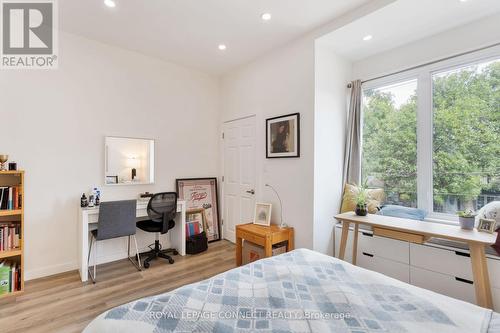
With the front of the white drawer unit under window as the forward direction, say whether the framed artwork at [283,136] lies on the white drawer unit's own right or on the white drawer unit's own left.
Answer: on the white drawer unit's own right

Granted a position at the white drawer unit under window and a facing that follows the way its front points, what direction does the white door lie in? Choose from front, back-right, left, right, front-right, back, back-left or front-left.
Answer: front-right

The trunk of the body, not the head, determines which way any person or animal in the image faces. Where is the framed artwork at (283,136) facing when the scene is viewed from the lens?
facing the viewer and to the left of the viewer

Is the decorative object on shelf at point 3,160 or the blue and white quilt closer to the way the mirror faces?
the blue and white quilt

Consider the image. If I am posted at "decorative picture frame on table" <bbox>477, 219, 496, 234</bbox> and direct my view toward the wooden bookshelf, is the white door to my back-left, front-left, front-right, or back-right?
front-right

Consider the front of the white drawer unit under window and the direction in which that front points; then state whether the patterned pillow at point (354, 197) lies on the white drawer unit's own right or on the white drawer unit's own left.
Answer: on the white drawer unit's own right

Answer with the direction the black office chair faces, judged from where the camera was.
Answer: facing away from the viewer and to the left of the viewer

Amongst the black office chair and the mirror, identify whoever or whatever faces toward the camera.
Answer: the mirror

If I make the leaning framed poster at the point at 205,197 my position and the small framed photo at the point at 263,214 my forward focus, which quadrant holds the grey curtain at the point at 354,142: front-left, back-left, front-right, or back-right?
front-left

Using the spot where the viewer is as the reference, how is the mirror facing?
facing the viewer

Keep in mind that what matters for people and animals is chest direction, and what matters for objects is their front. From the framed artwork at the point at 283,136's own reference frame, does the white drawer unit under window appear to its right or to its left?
on its left

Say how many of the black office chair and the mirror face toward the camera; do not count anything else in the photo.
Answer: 1

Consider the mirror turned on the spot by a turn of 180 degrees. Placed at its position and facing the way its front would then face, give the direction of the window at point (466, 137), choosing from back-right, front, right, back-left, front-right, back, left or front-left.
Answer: back-right

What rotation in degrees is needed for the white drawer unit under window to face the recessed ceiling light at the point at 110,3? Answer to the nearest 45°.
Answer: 0° — it already faces it

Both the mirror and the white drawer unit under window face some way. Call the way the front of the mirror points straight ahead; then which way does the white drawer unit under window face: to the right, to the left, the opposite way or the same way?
to the right
